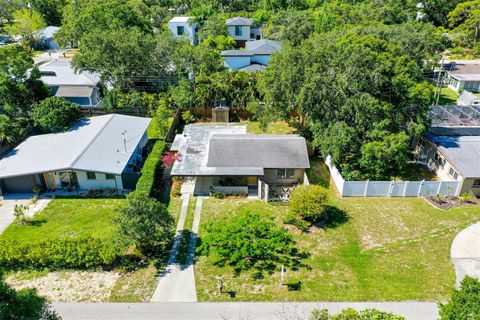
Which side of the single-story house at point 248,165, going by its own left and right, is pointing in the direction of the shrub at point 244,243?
front

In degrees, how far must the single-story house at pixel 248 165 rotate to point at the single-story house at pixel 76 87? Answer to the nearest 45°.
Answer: approximately 135° to its right

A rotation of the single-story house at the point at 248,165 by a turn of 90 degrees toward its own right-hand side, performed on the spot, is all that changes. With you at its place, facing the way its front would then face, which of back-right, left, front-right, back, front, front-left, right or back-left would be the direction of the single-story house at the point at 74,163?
front

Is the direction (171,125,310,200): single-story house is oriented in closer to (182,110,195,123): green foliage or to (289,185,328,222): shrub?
the shrub

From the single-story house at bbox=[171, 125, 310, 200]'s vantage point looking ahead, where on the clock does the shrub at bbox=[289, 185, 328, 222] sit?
The shrub is roughly at 11 o'clock from the single-story house.

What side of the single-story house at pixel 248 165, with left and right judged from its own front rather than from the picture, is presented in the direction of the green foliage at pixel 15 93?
right

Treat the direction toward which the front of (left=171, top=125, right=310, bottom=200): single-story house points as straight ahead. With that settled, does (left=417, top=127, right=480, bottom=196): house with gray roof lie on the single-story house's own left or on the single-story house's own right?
on the single-story house's own left

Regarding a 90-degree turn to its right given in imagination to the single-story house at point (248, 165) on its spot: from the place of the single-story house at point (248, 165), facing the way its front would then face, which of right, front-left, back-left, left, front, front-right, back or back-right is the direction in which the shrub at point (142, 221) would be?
front-left

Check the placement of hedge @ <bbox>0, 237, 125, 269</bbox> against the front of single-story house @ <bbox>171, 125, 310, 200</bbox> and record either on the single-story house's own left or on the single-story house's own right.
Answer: on the single-story house's own right

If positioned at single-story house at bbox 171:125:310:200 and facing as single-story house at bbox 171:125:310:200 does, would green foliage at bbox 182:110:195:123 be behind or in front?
behind

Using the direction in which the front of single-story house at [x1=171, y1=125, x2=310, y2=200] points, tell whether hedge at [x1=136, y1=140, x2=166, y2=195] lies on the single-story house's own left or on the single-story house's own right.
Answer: on the single-story house's own right

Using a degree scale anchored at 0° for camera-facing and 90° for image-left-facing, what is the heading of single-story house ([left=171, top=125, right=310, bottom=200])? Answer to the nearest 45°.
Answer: approximately 0°
